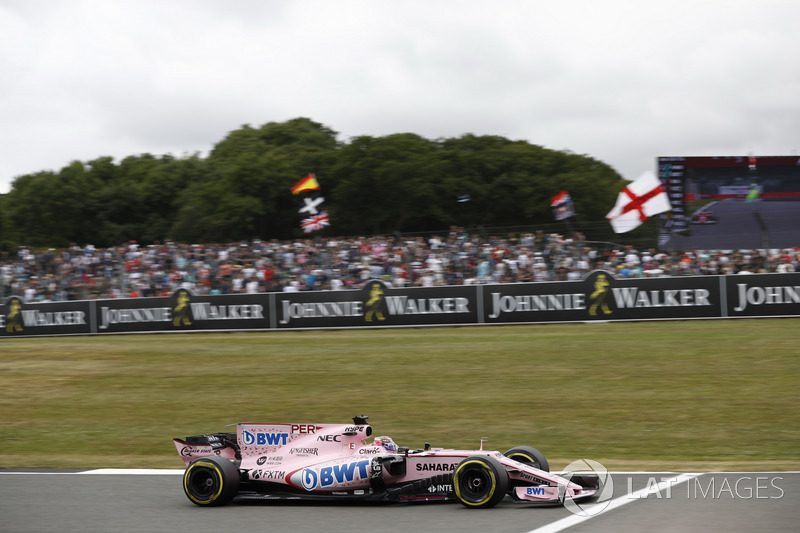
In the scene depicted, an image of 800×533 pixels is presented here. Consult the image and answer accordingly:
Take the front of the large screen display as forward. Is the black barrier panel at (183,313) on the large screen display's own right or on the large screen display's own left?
on the large screen display's own right

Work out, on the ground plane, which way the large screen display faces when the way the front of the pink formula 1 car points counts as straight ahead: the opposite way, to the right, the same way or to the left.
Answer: to the right

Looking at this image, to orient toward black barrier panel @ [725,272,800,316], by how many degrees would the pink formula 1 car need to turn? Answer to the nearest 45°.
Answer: approximately 45° to its left

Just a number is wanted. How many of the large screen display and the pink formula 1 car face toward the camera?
1

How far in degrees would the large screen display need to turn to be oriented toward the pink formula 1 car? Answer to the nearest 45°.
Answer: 0° — it already faces it

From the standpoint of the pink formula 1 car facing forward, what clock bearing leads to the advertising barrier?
The advertising barrier is roughly at 9 o'clock from the pink formula 1 car.

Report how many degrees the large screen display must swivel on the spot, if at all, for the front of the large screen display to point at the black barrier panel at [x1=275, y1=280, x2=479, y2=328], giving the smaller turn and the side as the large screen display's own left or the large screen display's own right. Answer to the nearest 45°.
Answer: approximately 45° to the large screen display's own right

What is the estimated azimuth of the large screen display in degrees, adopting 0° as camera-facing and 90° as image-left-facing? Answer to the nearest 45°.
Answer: approximately 0°

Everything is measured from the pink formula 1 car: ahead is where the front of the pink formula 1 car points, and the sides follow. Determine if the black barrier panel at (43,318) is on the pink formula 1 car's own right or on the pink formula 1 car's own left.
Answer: on the pink formula 1 car's own left

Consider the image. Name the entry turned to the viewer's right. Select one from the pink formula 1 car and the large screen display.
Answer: the pink formula 1 car

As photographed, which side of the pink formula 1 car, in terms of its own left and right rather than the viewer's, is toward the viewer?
right

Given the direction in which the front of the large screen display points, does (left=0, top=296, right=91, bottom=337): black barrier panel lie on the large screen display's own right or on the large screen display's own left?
on the large screen display's own right
